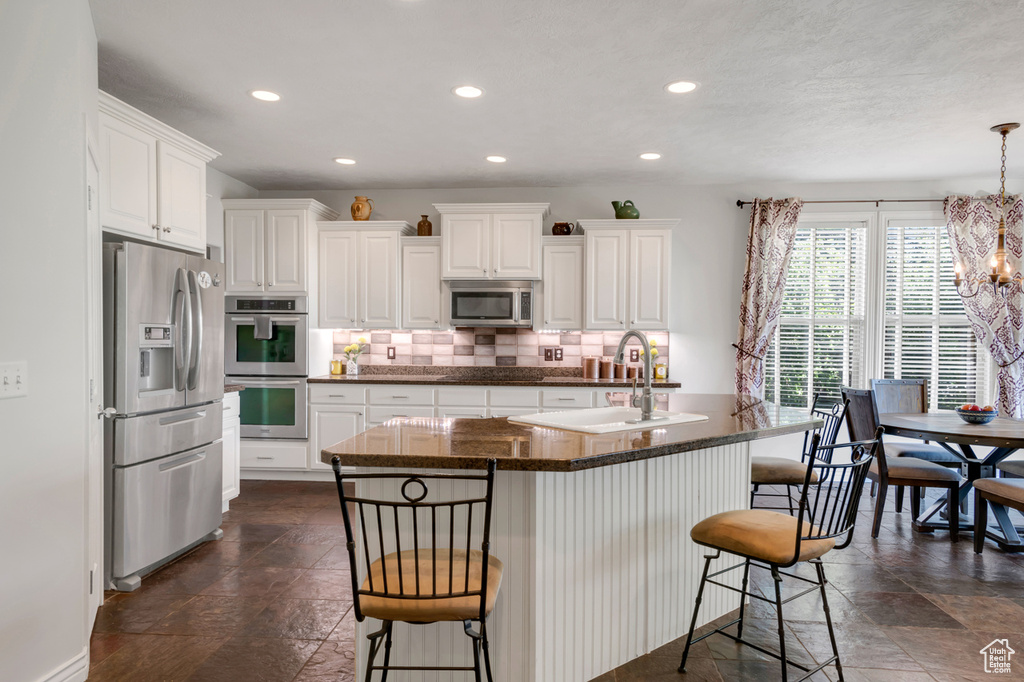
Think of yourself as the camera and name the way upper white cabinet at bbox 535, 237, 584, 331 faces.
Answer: facing the viewer

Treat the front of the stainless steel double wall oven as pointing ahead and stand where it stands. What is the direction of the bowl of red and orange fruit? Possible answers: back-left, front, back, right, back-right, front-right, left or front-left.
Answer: front-left

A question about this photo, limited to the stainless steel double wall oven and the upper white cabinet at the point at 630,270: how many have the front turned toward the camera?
2

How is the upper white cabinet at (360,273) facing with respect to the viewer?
toward the camera

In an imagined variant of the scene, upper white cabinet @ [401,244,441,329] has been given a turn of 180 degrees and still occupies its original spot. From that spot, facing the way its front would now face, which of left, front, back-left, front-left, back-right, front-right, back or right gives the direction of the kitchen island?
back

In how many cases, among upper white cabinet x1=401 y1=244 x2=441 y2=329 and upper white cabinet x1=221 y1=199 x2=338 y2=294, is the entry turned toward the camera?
2

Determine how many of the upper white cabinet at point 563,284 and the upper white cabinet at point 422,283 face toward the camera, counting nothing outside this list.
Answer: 2

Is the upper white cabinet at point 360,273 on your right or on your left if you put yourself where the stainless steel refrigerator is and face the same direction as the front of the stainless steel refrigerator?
on your left

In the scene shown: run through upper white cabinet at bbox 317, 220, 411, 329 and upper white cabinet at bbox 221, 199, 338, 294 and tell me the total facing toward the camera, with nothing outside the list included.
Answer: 2

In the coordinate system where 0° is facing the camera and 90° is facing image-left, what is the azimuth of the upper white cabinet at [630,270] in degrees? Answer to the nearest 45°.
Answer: approximately 0°

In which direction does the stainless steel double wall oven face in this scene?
toward the camera

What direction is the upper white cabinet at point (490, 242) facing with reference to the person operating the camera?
facing the viewer

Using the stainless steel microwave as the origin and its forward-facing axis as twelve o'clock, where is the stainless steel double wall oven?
The stainless steel double wall oven is roughly at 3 o'clock from the stainless steel microwave.

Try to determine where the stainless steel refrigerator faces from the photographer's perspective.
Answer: facing the viewer and to the right of the viewer

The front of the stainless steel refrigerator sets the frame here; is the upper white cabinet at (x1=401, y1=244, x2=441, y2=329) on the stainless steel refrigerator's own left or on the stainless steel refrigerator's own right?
on the stainless steel refrigerator's own left
